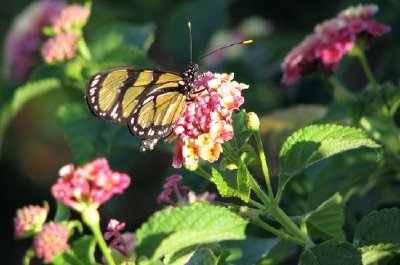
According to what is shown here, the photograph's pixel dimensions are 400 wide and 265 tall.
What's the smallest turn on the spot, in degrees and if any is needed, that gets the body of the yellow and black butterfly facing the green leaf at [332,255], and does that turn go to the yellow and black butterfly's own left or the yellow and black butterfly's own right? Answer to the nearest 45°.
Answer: approximately 45° to the yellow and black butterfly's own right

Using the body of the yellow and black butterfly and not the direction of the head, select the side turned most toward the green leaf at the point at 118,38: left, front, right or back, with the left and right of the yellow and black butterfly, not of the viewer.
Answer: left

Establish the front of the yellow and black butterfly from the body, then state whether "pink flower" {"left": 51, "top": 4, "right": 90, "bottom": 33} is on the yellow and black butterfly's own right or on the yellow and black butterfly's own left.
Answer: on the yellow and black butterfly's own left

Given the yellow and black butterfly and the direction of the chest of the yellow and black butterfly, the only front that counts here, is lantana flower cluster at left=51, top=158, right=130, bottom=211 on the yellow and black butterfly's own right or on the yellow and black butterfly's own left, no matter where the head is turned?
on the yellow and black butterfly's own right

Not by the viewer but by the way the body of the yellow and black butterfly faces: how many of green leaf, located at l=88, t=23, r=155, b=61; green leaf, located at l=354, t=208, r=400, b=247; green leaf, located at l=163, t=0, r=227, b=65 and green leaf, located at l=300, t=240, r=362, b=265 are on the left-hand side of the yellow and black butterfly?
2

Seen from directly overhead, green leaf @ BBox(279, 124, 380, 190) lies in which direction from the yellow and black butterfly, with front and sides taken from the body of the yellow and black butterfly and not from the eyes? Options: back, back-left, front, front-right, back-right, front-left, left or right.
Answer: front-right

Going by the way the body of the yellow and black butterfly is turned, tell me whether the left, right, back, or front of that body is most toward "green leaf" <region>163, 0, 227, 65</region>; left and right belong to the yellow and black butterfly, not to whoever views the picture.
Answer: left

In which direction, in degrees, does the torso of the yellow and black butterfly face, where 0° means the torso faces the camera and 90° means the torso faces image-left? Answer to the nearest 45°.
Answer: approximately 270°

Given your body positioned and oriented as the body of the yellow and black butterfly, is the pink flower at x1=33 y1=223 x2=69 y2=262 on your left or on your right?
on your right

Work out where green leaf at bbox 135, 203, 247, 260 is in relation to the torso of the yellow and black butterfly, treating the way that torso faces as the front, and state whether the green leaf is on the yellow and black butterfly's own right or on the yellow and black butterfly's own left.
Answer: on the yellow and black butterfly's own right
